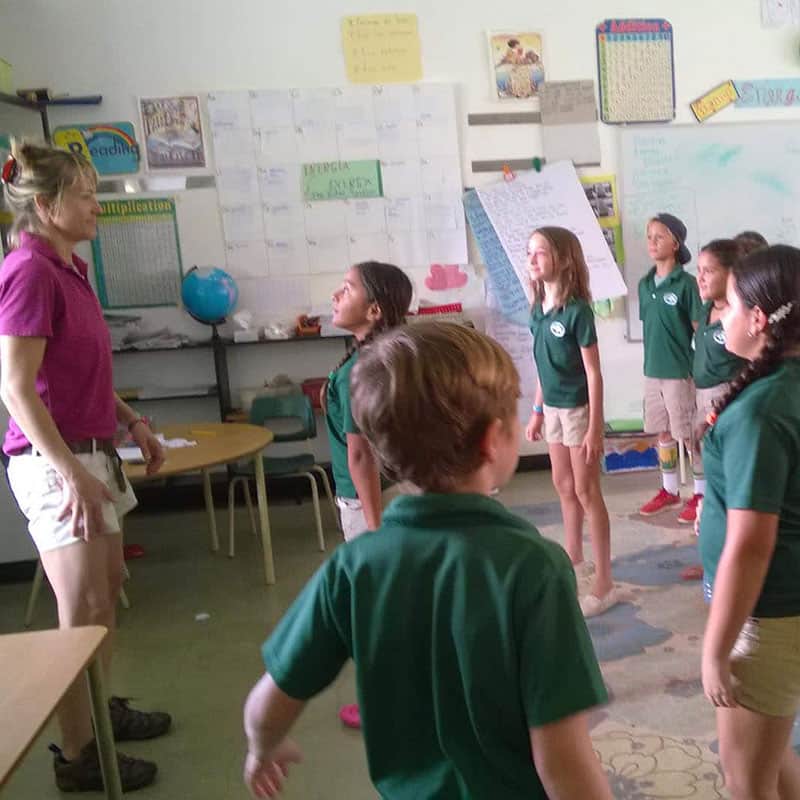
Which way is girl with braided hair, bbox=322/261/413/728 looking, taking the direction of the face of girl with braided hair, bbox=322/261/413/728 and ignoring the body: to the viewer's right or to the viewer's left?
to the viewer's left

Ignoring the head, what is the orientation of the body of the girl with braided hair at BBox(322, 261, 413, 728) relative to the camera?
to the viewer's left

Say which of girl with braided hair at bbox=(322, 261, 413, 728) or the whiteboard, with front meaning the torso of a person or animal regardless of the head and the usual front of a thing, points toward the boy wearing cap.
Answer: the whiteboard

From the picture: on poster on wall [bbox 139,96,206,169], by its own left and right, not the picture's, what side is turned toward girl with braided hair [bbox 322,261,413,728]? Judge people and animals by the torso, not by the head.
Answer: front

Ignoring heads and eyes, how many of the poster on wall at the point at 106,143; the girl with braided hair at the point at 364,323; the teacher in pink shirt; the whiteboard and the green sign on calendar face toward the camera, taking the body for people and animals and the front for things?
3

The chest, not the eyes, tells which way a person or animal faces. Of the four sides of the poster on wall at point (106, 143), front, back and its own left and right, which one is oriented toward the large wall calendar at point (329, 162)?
left

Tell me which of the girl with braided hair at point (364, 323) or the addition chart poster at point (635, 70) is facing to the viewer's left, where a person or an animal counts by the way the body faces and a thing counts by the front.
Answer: the girl with braided hair

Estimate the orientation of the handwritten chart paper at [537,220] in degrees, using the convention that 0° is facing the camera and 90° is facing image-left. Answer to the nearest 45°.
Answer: approximately 0°

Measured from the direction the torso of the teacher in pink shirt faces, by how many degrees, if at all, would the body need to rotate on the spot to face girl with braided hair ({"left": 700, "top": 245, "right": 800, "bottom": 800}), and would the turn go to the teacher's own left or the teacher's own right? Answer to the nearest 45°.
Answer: approximately 45° to the teacher's own right

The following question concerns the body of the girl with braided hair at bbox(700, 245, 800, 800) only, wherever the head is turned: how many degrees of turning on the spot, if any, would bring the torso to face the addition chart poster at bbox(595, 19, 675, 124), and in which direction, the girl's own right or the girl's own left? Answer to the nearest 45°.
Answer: approximately 90° to the girl's own right
